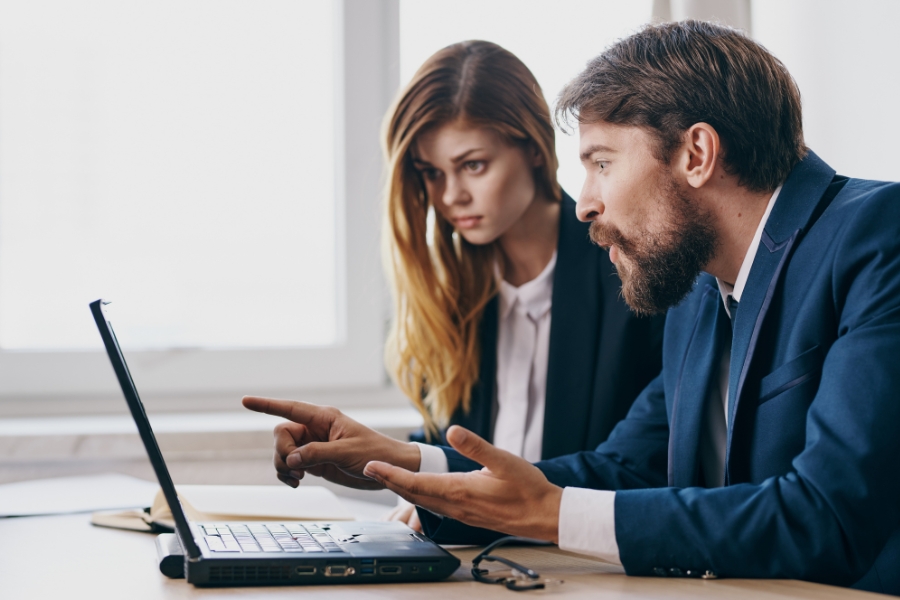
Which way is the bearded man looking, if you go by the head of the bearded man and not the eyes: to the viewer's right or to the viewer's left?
to the viewer's left

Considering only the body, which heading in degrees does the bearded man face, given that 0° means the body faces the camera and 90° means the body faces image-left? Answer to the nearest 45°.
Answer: approximately 90°

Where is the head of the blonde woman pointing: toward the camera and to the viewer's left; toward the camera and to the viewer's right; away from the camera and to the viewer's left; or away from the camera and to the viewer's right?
toward the camera and to the viewer's left

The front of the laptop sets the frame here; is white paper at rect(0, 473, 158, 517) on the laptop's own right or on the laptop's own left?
on the laptop's own left

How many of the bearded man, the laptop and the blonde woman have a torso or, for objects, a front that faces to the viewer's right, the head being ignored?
1

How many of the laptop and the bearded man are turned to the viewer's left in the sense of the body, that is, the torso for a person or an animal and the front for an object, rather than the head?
1

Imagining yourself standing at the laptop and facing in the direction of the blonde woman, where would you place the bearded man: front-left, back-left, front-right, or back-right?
front-right

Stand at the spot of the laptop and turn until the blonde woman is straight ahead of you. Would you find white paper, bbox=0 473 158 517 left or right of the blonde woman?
left

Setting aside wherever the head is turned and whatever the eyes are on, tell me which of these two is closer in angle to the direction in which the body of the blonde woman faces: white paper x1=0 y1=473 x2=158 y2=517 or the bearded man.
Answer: the white paper

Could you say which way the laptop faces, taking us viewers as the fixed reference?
facing to the right of the viewer

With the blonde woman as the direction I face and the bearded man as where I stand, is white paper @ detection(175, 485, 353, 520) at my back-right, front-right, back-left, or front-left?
front-left

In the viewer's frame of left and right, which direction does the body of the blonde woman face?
facing the viewer and to the left of the viewer

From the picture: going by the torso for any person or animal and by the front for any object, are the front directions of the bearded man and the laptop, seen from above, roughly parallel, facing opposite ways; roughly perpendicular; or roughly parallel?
roughly parallel, facing opposite ways

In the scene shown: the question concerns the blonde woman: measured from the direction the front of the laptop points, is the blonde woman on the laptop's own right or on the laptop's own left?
on the laptop's own left
